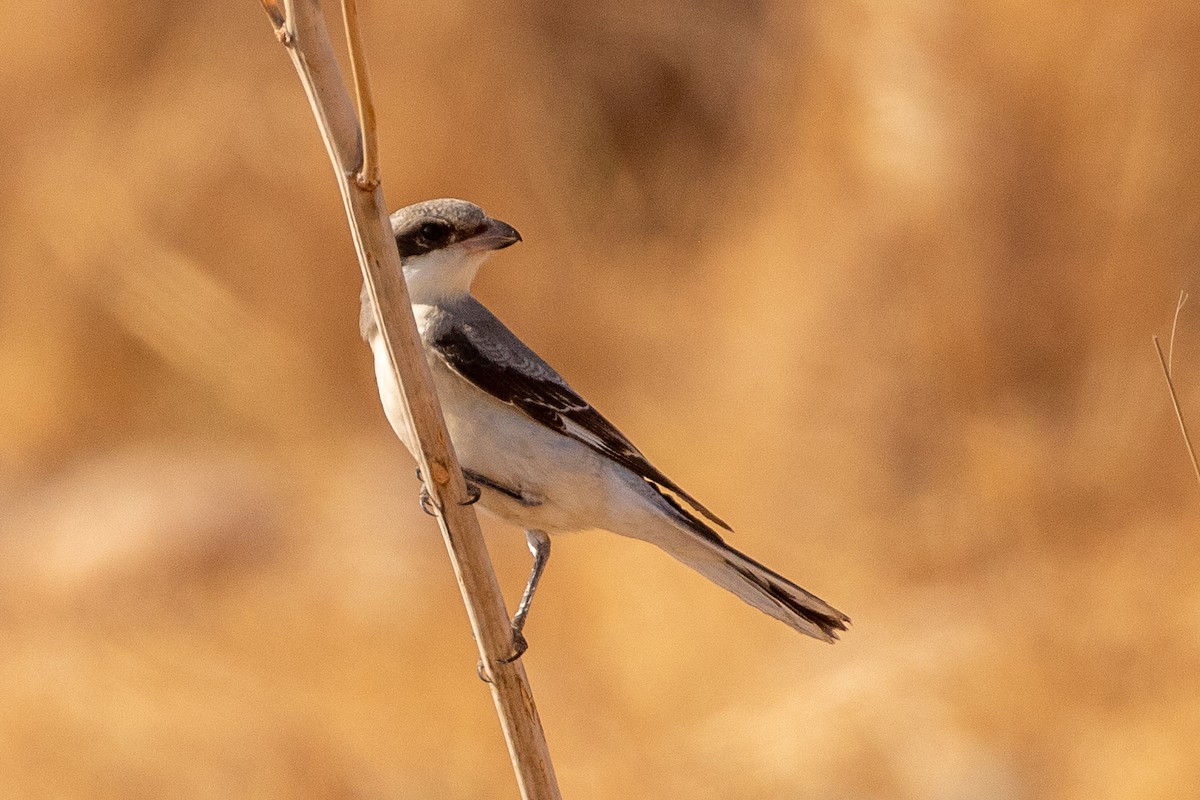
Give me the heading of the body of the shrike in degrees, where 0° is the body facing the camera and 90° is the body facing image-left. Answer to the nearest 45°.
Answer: approximately 90°
